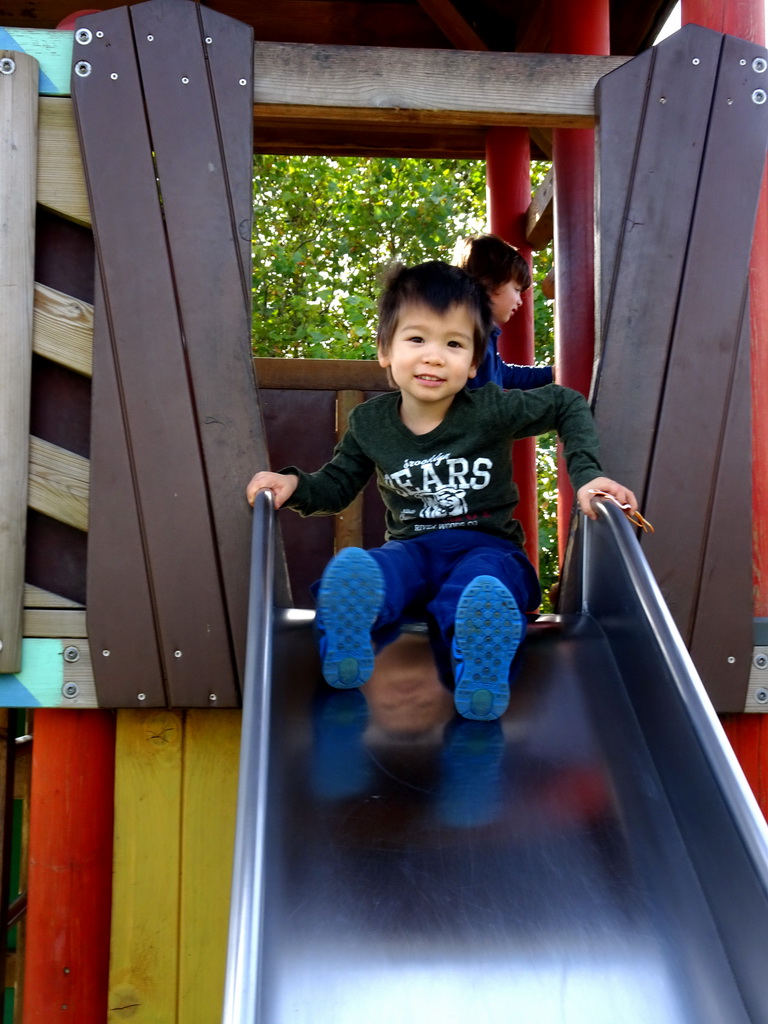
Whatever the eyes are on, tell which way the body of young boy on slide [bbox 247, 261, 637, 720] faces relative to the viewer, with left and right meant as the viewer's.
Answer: facing the viewer

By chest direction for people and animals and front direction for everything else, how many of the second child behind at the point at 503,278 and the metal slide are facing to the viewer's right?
1

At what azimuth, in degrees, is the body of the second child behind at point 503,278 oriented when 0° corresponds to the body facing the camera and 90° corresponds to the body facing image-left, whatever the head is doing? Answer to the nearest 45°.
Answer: approximately 270°

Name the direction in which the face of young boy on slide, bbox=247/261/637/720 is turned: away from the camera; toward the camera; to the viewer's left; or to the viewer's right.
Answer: toward the camera

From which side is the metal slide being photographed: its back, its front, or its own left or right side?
front

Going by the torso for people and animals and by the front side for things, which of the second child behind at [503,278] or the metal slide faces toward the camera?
the metal slide

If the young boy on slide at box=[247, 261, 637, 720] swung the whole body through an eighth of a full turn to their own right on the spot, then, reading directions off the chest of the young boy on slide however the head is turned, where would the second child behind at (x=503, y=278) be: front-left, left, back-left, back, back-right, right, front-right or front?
back-right

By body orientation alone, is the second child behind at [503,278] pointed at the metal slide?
no

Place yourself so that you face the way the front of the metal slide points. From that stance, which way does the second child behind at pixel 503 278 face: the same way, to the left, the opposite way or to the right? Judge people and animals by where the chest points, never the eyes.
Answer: to the left

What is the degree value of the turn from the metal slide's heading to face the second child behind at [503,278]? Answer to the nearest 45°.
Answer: approximately 180°
